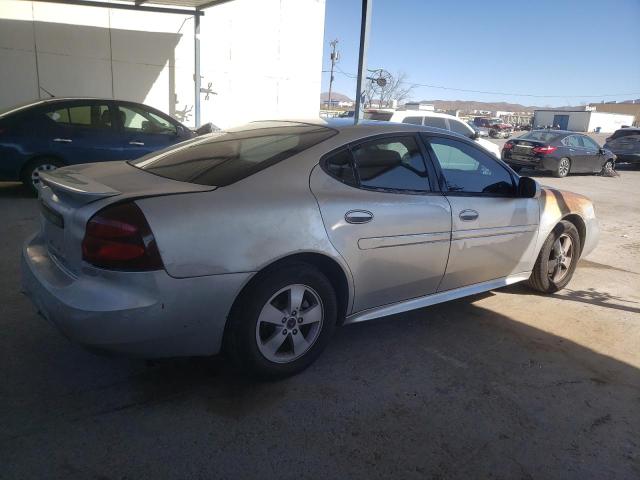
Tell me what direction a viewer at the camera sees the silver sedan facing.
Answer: facing away from the viewer and to the right of the viewer

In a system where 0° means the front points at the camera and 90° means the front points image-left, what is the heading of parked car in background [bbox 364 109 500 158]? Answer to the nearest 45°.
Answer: approximately 225°

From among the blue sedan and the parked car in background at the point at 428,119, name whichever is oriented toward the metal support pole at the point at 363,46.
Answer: the blue sedan

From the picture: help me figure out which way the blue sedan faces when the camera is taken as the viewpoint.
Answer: facing to the right of the viewer

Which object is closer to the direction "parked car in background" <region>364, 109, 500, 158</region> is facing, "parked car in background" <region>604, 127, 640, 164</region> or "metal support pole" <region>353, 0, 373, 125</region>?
the parked car in background

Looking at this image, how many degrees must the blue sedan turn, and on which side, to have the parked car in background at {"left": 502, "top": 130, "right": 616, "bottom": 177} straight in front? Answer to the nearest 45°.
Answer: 0° — it already faces it

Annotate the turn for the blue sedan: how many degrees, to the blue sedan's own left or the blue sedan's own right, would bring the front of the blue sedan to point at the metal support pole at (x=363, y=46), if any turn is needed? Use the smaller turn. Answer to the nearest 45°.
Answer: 0° — it already faces it

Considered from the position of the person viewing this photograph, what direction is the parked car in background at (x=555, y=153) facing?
facing away from the viewer and to the right of the viewer

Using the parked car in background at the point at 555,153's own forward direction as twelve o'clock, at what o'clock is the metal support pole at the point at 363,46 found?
The metal support pole is roughly at 5 o'clock from the parked car in background.

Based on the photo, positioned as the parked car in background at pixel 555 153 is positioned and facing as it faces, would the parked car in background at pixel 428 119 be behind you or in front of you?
behind

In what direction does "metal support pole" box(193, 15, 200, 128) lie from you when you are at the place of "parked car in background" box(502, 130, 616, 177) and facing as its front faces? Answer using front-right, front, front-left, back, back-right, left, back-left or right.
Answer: back
